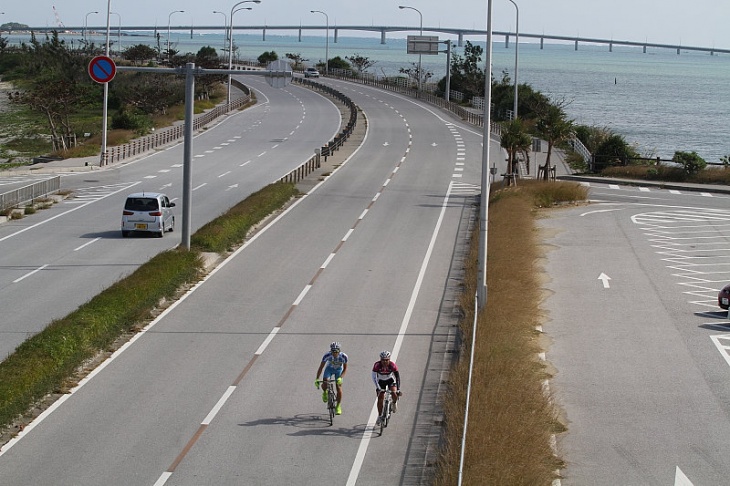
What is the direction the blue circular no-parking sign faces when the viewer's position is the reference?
facing the viewer

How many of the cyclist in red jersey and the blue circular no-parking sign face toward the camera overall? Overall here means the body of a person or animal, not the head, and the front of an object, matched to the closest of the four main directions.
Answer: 2

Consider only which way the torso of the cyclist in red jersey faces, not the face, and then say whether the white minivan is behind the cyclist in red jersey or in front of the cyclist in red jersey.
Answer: behind

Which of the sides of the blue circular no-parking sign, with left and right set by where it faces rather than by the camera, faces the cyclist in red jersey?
front

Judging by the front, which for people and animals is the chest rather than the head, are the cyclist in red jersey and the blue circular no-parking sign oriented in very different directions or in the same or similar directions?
same or similar directions
